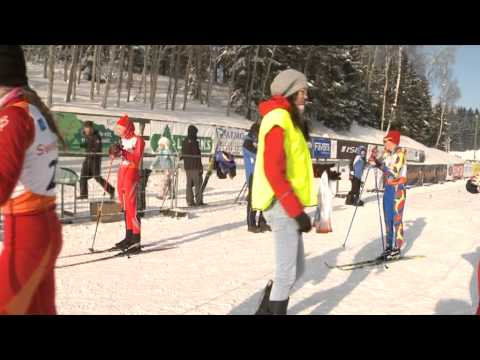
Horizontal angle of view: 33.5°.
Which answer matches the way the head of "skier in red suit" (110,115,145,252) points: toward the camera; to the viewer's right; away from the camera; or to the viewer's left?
to the viewer's left

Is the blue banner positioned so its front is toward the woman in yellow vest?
yes

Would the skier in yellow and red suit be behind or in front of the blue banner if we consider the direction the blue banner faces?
in front

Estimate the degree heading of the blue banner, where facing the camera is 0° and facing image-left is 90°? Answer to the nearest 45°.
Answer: approximately 0°

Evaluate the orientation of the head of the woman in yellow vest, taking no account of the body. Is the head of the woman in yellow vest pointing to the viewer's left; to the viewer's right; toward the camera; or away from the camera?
to the viewer's right

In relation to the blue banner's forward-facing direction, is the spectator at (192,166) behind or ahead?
ahead

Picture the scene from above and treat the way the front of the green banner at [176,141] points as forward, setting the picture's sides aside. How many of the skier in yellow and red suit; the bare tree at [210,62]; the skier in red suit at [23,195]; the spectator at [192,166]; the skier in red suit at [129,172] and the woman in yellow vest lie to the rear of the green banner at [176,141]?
1

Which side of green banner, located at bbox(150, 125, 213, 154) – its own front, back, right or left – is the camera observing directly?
front
